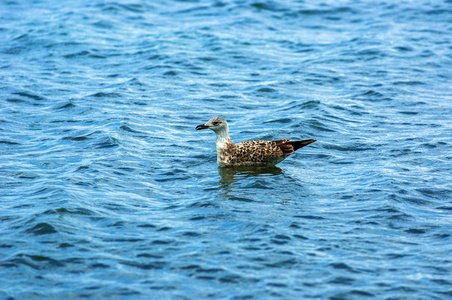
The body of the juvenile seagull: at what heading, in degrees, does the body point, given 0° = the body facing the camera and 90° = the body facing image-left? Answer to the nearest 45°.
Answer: approximately 90°
